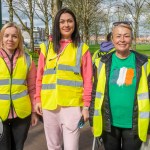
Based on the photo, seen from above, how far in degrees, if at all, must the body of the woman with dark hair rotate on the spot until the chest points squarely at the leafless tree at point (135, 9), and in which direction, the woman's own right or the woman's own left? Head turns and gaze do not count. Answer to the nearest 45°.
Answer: approximately 180°

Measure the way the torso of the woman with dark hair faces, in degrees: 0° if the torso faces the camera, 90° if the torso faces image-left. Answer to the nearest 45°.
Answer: approximately 0°

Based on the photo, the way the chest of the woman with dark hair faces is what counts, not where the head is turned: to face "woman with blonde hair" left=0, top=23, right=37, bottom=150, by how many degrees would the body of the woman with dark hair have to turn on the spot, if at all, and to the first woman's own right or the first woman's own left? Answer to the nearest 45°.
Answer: approximately 90° to the first woman's own right
